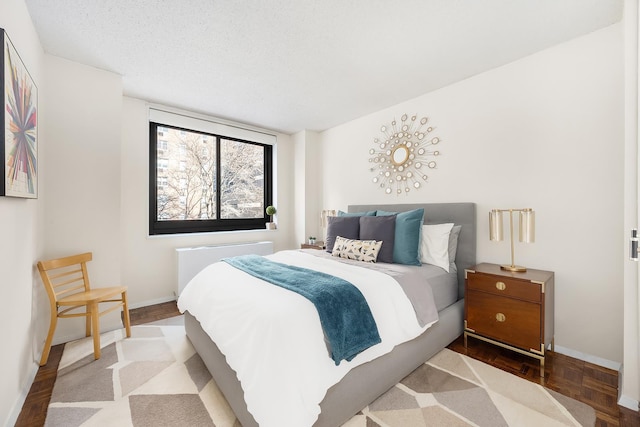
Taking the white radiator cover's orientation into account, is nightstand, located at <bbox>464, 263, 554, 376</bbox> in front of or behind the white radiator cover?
in front

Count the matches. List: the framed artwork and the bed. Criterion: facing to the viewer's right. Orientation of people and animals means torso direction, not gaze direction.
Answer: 1

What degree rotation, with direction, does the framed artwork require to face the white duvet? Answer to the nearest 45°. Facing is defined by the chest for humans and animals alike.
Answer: approximately 45° to its right

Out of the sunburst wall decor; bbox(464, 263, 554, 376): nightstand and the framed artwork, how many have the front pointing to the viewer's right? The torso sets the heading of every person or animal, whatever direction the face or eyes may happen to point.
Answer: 1

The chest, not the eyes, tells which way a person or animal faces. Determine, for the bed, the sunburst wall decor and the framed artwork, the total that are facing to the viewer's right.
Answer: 1

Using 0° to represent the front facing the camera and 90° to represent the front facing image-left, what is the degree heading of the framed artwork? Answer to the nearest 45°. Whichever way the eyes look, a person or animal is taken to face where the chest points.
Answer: approximately 270°

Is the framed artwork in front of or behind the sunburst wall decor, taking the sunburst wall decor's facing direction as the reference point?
in front

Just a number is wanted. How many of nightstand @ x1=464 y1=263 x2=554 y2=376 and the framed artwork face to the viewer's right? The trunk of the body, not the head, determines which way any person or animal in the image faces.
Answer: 1

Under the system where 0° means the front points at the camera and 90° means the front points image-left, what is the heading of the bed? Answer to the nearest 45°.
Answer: approximately 45°

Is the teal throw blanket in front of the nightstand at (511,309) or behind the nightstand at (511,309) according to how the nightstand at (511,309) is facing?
in front
